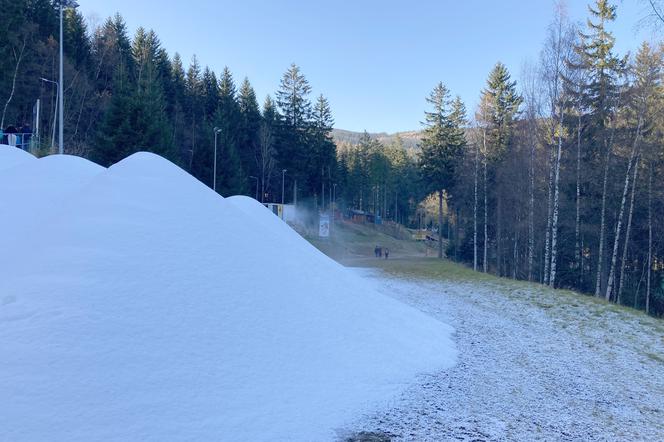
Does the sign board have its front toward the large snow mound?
yes

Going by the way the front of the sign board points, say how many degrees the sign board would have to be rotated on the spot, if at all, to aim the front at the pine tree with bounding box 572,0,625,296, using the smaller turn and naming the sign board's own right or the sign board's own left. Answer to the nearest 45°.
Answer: approximately 45° to the sign board's own left

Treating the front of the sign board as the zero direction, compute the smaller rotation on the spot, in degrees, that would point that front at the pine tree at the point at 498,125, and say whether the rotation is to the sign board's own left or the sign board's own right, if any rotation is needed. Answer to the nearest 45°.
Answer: approximately 90° to the sign board's own left

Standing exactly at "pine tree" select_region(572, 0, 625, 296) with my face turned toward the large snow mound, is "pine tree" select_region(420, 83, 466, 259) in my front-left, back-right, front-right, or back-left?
back-right

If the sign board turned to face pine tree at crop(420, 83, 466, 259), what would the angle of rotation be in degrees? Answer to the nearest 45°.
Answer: approximately 90° to its left

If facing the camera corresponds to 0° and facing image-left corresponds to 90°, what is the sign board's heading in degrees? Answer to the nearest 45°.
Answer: approximately 0°

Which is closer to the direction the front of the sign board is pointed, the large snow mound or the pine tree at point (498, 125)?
the large snow mound
